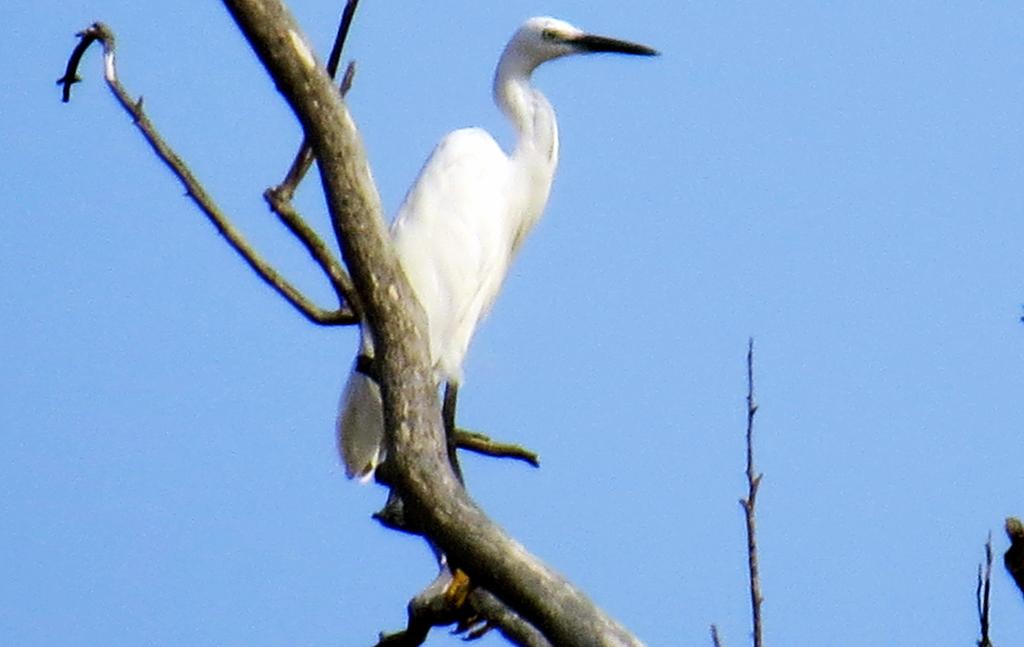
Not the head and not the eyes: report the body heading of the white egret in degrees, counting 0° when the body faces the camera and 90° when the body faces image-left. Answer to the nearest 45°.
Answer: approximately 270°

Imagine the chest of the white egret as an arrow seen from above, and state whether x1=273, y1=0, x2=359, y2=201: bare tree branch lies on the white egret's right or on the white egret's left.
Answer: on the white egret's right
